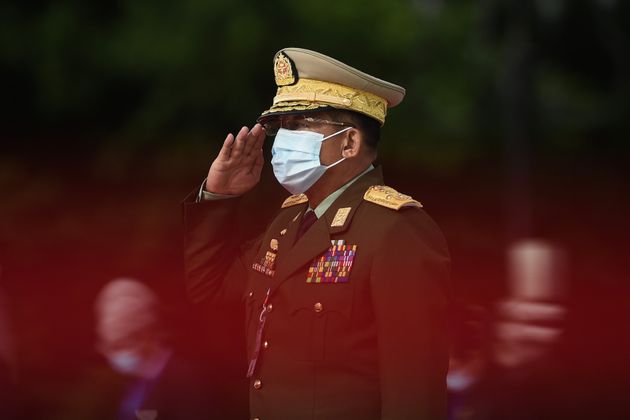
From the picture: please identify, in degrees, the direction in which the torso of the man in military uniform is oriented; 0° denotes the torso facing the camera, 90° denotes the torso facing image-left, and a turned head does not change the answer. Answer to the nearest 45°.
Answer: approximately 45°

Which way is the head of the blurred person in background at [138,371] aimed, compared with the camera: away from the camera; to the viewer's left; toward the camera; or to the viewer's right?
toward the camera

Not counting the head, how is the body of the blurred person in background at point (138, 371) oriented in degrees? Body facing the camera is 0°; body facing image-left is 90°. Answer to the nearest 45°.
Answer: approximately 45°
